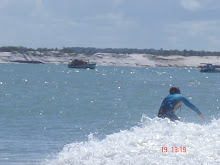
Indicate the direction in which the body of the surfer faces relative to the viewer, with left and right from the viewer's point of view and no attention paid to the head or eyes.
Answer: facing away from the viewer and to the right of the viewer
